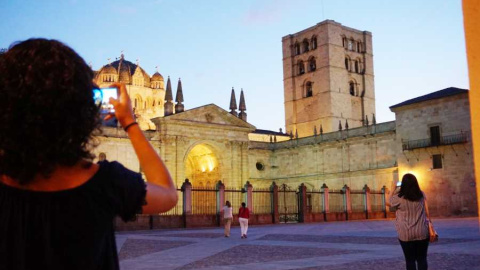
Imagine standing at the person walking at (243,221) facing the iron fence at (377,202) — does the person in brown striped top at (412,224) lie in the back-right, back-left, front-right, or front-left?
back-right

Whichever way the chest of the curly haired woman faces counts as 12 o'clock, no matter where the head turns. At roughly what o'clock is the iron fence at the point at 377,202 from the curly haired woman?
The iron fence is roughly at 1 o'clock from the curly haired woman.

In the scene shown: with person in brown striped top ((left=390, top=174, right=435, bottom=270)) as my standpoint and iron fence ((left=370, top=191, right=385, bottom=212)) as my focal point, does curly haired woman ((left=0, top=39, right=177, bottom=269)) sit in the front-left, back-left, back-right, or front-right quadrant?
back-left

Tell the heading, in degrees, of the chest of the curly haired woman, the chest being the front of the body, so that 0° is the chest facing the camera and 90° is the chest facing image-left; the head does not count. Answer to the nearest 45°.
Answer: approximately 180°
